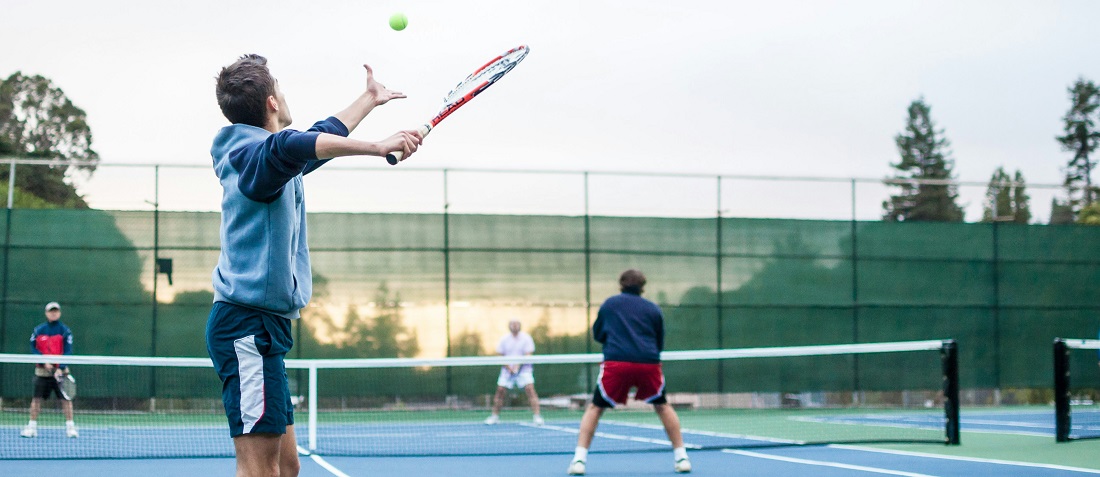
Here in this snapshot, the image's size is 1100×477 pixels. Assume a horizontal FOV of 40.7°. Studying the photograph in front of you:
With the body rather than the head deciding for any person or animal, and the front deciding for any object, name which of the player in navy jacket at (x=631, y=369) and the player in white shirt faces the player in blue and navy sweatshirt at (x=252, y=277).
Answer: the player in white shirt

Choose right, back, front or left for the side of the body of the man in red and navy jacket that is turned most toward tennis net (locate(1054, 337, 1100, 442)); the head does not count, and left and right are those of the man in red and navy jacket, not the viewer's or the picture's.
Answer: left

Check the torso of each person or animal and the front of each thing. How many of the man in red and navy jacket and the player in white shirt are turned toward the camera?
2

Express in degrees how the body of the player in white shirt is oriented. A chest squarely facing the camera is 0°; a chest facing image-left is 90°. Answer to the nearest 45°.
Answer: approximately 0°

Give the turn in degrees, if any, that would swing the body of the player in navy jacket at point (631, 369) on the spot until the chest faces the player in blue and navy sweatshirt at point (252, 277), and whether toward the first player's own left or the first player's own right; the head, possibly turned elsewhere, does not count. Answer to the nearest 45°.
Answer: approximately 180°

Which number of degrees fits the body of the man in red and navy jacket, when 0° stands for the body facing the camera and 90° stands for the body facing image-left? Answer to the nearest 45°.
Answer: approximately 0°

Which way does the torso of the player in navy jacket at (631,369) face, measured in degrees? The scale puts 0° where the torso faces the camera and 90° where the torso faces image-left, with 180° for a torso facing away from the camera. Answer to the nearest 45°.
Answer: approximately 180°

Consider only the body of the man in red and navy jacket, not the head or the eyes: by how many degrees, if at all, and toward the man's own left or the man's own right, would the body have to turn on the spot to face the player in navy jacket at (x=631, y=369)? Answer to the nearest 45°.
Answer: approximately 45° to the man's own left
